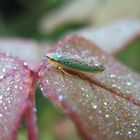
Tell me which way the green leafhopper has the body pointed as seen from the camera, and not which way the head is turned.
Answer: to the viewer's left
